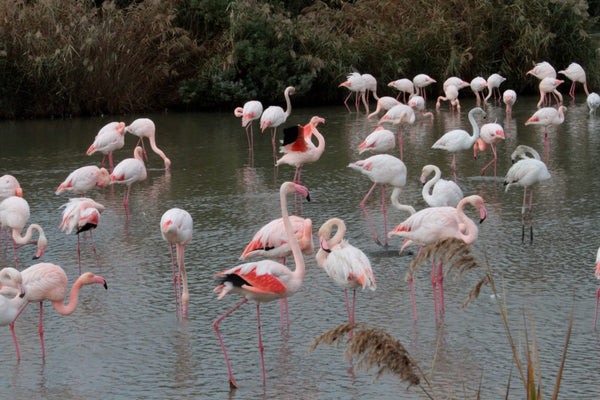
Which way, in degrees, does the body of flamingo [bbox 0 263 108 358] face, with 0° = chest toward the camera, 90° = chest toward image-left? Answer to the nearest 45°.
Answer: approximately 270°

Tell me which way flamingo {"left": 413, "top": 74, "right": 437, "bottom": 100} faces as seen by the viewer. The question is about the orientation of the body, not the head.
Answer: to the viewer's left

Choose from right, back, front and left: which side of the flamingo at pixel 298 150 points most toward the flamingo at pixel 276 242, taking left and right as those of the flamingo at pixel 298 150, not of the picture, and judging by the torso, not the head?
right

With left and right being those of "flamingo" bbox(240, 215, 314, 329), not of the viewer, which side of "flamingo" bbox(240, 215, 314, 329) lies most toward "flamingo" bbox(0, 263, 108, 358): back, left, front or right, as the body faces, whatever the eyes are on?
back

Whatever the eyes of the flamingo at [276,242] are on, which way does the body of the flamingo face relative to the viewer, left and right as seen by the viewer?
facing to the right of the viewer

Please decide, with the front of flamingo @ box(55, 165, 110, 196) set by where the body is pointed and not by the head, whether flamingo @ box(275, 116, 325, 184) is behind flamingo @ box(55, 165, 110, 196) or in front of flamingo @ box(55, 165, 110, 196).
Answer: in front

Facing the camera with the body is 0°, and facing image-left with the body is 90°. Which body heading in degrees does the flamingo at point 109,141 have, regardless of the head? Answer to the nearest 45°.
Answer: approximately 270°

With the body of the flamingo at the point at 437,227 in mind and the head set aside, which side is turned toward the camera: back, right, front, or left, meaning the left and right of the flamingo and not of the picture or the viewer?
right

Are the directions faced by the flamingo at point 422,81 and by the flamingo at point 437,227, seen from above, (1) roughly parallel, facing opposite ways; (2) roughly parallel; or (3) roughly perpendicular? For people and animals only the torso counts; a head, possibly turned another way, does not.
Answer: roughly parallel, facing opposite ways

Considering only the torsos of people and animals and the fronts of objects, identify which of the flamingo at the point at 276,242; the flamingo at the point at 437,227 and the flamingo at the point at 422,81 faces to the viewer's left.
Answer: the flamingo at the point at 422,81

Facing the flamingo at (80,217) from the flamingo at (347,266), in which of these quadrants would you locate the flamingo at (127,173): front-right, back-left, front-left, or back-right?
front-right

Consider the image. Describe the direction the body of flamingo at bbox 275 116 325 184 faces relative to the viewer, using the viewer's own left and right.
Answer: facing to the right of the viewer

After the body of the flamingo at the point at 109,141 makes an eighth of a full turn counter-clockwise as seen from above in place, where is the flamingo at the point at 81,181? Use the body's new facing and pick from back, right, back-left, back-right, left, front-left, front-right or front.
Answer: back-right

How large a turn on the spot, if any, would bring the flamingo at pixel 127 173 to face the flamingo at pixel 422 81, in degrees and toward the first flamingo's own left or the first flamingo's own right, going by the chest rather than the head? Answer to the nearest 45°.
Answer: approximately 45° to the first flamingo's own left

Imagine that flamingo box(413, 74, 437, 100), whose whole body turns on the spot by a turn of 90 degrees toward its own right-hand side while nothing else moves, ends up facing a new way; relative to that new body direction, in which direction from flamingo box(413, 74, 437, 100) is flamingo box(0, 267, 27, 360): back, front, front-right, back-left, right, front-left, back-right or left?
back

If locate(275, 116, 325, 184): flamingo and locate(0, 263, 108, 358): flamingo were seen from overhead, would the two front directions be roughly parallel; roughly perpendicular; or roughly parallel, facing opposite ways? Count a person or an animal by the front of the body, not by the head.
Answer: roughly parallel
